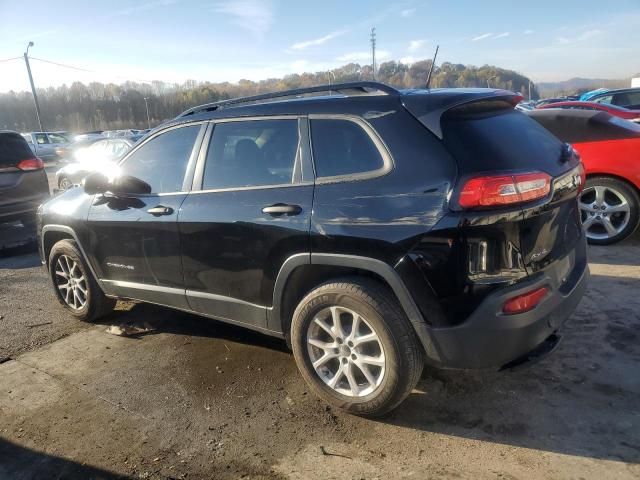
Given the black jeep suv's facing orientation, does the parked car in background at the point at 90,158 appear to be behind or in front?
in front

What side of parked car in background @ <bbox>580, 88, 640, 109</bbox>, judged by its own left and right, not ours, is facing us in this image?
left

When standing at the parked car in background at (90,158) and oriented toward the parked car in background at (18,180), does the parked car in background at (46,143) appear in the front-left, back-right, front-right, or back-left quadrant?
back-right

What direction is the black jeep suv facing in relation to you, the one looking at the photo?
facing away from the viewer and to the left of the viewer

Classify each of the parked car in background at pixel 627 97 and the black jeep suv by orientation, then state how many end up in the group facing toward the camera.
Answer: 0

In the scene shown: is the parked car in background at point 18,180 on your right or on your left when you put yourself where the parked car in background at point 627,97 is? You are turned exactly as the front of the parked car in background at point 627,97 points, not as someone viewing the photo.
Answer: on your left

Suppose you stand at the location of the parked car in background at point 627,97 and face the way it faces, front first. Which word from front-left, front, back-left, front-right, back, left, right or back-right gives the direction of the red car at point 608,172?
left

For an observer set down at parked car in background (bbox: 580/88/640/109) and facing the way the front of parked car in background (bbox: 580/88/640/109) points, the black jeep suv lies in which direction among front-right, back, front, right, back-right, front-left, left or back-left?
left

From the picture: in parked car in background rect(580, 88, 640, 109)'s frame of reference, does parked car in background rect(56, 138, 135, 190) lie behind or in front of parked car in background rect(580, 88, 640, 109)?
in front

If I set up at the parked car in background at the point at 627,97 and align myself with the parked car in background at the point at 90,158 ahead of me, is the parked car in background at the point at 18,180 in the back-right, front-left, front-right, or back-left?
front-left

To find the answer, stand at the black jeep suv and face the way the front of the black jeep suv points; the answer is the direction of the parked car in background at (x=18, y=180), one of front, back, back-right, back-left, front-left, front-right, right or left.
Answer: front

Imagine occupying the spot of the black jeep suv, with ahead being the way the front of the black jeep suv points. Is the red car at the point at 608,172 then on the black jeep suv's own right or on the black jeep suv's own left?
on the black jeep suv's own right

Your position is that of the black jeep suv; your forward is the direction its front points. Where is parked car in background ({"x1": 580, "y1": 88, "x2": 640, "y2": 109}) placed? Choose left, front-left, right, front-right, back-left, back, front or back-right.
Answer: right

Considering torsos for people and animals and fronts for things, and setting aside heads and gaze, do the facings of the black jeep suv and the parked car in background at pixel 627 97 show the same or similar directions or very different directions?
same or similar directions
